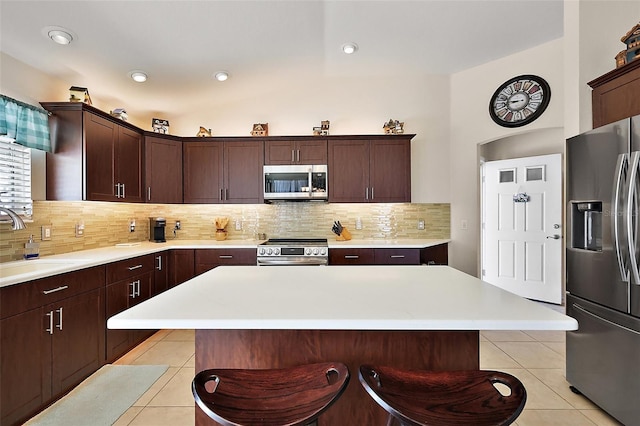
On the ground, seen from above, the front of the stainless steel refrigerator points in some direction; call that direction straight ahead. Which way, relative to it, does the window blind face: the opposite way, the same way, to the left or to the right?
the opposite way

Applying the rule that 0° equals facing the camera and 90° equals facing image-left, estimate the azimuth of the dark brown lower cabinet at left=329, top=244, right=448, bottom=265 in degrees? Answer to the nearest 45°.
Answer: approximately 0°

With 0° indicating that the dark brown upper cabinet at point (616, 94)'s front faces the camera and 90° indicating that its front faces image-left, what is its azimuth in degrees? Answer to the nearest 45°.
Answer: approximately 45°

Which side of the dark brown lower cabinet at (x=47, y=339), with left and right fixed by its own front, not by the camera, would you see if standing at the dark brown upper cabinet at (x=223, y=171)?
left

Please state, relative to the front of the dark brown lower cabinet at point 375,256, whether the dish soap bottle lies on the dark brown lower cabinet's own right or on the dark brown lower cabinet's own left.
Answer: on the dark brown lower cabinet's own right

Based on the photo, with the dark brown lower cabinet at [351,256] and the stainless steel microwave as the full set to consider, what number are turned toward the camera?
2
